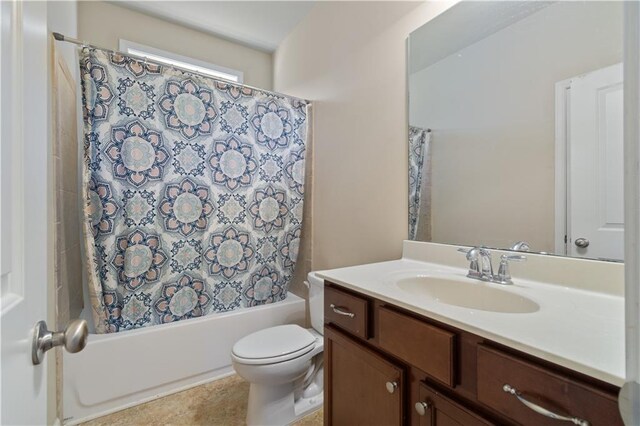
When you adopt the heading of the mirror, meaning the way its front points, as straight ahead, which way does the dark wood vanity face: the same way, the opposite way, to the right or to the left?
the same way

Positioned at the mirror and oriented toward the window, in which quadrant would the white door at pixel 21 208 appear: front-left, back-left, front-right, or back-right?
front-left

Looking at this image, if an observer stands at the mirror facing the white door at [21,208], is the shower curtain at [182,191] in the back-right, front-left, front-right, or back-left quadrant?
front-right

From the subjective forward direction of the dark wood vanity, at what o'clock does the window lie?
The window is roughly at 2 o'clock from the dark wood vanity.

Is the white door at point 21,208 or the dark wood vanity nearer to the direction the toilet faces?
the white door

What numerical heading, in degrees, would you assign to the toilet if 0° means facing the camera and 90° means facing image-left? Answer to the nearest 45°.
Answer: approximately 45°

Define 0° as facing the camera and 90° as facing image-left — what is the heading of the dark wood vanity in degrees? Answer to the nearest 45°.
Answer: approximately 45°

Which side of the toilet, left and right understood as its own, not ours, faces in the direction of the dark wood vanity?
left

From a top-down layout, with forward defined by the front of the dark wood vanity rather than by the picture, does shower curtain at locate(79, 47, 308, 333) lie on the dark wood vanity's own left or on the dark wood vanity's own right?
on the dark wood vanity's own right

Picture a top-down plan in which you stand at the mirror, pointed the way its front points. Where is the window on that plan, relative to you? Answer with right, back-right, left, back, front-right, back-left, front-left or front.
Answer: front-right

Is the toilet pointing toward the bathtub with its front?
no

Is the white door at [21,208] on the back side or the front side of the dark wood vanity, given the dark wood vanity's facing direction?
on the front side

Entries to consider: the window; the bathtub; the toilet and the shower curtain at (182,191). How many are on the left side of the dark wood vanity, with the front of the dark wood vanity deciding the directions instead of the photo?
0

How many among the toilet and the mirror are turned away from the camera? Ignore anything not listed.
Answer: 0

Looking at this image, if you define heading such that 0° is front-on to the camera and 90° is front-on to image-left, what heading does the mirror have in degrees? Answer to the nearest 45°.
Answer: approximately 45°

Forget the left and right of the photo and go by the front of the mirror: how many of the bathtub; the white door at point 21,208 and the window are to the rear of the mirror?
0

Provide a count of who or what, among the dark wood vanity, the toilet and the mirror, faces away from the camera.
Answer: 0
